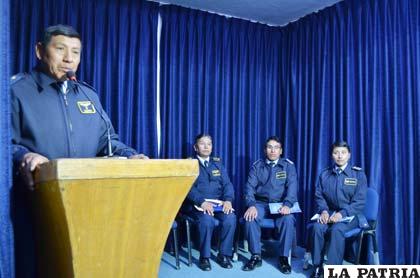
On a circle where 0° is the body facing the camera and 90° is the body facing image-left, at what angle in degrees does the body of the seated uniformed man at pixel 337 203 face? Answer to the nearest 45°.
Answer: approximately 45°

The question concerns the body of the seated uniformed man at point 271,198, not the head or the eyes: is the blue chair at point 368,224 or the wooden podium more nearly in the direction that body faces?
the wooden podium

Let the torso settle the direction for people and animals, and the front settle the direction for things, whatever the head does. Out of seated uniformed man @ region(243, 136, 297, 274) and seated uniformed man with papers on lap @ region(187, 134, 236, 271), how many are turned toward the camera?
2

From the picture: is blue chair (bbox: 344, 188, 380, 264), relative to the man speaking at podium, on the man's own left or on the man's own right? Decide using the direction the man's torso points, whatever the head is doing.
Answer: on the man's own left

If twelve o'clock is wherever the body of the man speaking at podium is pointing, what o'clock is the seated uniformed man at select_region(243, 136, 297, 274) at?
The seated uniformed man is roughly at 9 o'clock from the man speaking at podium.

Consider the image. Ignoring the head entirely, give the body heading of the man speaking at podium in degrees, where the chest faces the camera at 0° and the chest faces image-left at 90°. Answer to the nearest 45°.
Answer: approximately 315°

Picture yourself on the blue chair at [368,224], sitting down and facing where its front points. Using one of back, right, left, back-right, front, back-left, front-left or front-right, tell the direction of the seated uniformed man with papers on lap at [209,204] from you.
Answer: front-right
